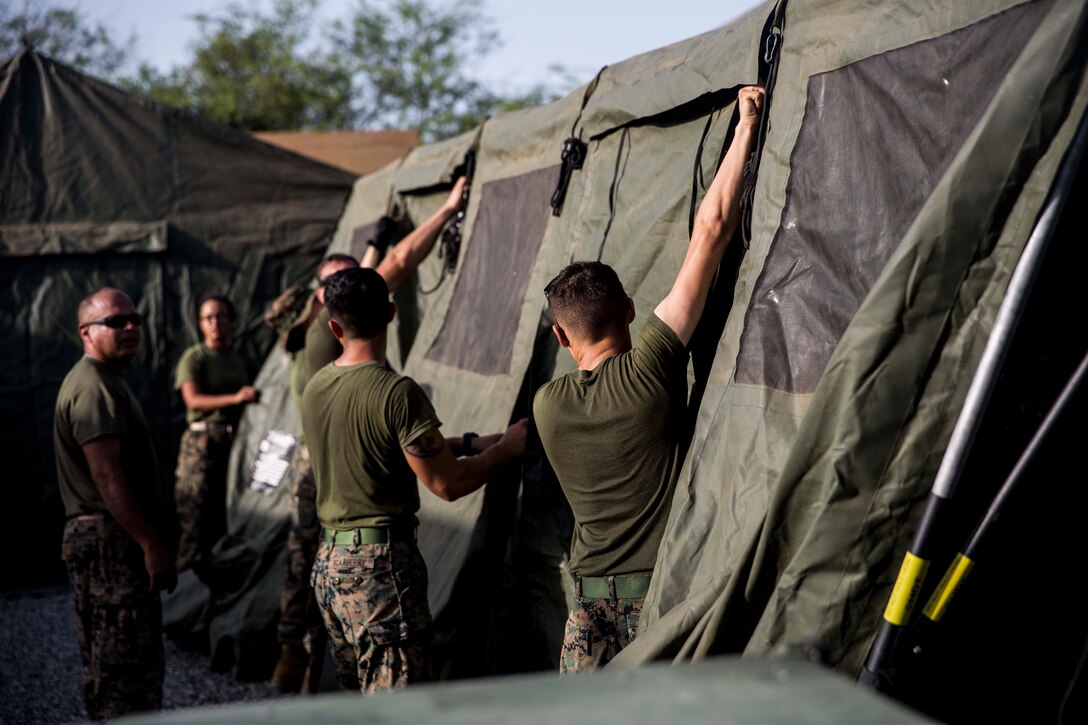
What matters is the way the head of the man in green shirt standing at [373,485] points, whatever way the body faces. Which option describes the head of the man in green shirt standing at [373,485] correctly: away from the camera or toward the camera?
away from the camera

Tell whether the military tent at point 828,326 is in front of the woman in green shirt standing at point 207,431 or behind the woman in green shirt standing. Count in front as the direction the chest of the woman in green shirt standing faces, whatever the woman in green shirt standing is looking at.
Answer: in front

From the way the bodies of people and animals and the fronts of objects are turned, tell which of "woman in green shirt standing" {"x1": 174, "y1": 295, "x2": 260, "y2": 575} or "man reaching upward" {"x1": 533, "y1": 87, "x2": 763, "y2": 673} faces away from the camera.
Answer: the man reaching upward

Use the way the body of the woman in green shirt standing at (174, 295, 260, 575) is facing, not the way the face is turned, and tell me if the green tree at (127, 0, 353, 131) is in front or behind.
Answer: behind

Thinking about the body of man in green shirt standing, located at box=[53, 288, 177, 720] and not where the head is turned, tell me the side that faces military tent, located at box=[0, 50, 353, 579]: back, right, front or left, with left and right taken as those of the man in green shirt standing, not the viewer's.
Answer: left

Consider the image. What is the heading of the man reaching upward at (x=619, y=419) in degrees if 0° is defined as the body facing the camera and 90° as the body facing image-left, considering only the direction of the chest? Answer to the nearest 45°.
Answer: approximately 180°

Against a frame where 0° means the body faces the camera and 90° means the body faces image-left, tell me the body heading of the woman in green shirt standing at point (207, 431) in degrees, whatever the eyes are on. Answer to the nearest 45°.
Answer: approximately 315°

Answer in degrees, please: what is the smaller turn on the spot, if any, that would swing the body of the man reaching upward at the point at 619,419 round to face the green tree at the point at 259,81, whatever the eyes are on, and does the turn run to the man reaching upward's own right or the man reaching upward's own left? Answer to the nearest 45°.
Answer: approximately 45° to the man reaching upward's own left

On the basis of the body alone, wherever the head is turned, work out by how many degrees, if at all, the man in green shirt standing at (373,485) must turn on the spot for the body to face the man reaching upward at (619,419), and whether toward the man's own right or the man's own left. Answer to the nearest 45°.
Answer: approximately 90° to the man's own right

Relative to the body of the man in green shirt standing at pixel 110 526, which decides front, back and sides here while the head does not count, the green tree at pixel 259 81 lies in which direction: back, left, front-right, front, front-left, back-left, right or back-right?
left

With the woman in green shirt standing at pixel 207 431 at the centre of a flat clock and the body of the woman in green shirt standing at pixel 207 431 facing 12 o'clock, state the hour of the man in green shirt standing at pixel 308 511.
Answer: the man in green shirt standing at pixel 308 511 is roughly at 1 o'clock from the woman in green shirt standing at pixel 207 431.

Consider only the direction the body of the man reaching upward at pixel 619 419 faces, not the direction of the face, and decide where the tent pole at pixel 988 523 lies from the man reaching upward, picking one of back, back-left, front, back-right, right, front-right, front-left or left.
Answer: back-right

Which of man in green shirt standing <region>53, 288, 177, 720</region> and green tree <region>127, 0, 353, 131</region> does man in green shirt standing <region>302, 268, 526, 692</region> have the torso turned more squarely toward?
the green tree

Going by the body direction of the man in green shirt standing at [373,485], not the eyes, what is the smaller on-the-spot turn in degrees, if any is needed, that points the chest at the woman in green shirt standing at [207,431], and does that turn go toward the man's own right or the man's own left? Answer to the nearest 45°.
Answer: approximately 45° to the man's own left

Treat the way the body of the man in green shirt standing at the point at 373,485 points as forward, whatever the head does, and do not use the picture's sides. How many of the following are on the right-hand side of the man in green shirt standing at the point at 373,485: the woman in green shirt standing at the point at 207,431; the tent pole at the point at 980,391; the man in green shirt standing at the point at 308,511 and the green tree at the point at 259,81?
1

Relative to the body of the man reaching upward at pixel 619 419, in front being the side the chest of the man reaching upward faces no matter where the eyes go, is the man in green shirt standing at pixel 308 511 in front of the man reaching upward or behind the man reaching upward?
in front
